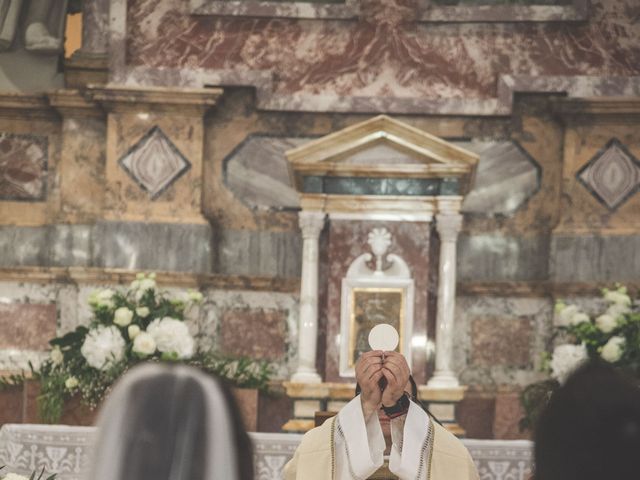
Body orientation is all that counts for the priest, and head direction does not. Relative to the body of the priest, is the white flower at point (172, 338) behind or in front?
behind

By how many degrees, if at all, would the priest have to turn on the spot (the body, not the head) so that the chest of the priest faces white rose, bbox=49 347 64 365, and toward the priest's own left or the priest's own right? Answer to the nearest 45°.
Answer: approximately 135° to the priest's own right

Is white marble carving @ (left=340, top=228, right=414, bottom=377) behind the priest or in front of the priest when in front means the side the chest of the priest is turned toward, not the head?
behind

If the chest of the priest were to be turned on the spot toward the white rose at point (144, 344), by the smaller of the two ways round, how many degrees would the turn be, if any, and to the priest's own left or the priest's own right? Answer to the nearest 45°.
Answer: approximately 135° to the priest's own right

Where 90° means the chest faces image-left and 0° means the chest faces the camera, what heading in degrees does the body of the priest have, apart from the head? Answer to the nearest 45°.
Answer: approximately 0°

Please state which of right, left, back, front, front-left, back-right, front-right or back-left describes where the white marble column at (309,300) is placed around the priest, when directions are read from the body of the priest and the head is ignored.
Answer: back

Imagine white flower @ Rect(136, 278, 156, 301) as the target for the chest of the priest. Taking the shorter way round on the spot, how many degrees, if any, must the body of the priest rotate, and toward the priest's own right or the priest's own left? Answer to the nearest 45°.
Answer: approximately 135° to the priest's own right

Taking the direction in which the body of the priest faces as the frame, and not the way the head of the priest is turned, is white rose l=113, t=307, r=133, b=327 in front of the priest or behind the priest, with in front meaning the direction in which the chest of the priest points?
behind

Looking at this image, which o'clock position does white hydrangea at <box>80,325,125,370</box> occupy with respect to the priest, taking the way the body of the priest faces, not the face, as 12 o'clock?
The white hydrangea is roughly at 5 o'clock from the priest.

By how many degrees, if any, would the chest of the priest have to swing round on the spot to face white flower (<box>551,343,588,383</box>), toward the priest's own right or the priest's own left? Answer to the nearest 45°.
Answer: approximately 180°

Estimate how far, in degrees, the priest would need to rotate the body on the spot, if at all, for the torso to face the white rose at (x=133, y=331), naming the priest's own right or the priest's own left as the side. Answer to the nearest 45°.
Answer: approximately 135° to the priest's own right
